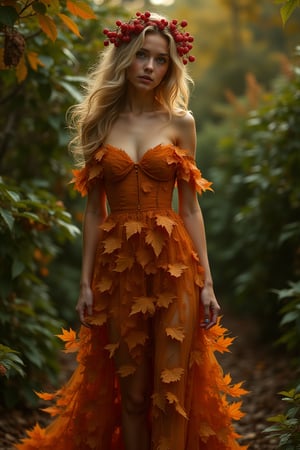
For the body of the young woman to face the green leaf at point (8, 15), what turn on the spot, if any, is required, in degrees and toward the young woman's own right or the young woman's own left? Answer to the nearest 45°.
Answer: approximately 45° to the young woman's own right

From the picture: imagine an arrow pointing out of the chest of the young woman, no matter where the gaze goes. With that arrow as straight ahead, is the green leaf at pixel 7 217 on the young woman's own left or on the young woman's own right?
on the young woman's own right

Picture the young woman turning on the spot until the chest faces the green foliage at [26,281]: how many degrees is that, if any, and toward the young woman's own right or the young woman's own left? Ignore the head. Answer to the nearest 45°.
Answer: approximately 135° to the young woman's own right

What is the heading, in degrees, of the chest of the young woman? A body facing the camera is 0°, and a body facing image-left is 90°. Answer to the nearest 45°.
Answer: approximately 0°
